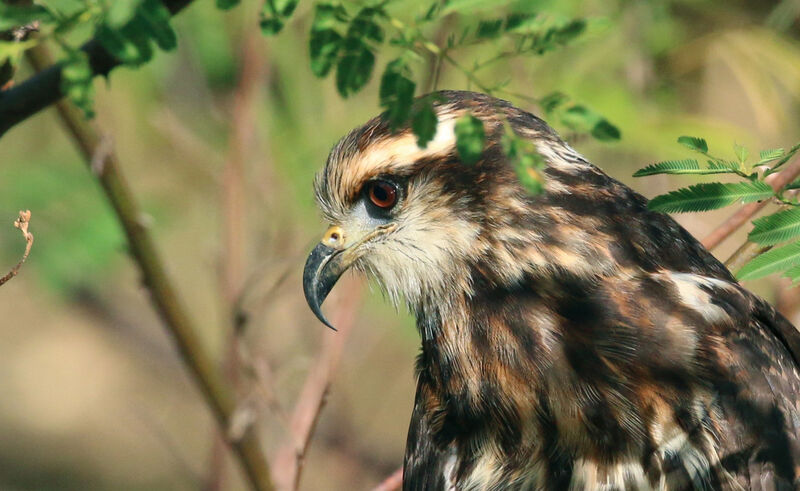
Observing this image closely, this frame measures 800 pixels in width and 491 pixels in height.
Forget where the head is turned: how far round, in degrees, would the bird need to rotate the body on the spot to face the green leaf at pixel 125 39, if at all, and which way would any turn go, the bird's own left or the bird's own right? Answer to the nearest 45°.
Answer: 0° — it already faces it

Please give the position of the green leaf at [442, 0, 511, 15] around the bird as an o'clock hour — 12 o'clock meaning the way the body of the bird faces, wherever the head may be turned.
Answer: The green leaf is roughly at 3 o'clock from the bird.

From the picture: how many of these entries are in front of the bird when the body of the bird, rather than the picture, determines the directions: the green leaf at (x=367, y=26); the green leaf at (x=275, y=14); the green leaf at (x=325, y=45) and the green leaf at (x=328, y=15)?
4

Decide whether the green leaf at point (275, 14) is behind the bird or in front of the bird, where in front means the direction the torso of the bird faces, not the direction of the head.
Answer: in front

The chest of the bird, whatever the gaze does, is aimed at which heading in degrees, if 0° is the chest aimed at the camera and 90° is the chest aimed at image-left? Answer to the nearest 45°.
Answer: approximately 90°

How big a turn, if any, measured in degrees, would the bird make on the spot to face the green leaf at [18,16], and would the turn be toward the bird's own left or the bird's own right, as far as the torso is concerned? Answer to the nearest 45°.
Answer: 0° — it already faces it

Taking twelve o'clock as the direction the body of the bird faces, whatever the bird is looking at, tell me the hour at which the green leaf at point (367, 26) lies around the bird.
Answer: The green leaf is roughly at 12 o'clock from the bird.

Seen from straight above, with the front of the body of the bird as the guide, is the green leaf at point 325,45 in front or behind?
in front

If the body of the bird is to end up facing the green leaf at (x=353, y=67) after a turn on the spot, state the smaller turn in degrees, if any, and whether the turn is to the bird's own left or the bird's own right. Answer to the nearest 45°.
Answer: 0° — it already faces it
